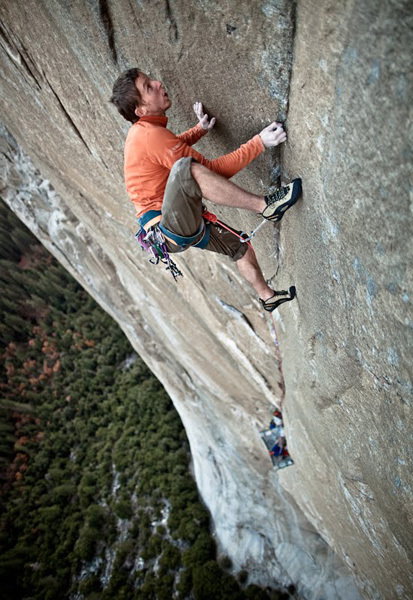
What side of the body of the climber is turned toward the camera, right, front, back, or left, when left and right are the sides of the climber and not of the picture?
right

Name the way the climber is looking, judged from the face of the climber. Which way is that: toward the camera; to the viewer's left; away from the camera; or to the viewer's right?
to the viewer's right

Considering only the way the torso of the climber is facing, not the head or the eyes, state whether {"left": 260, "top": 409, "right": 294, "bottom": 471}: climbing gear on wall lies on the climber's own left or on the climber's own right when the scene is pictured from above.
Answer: on the climber's own left
